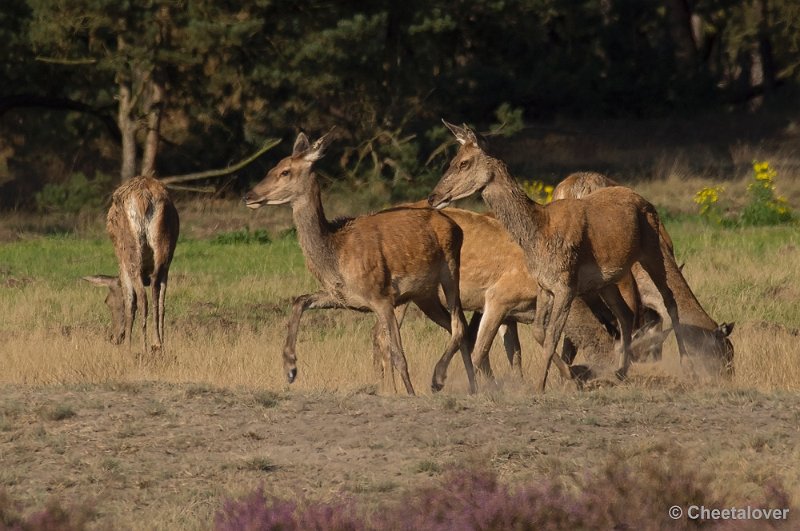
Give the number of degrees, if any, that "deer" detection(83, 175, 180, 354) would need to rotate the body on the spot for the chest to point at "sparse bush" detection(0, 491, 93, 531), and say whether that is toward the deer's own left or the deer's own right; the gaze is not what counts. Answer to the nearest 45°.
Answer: approximately 180°

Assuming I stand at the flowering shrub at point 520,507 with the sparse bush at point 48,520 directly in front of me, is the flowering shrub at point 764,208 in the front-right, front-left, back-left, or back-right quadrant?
back-right

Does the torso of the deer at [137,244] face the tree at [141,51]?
yes

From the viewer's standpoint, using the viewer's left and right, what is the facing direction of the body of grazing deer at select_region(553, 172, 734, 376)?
facing to the right of the viewer

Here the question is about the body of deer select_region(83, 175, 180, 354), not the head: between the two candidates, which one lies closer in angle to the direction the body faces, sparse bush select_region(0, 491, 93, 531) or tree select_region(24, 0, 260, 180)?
the tree

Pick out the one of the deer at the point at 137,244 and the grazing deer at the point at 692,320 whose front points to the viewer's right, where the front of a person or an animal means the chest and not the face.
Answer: the grazing deer

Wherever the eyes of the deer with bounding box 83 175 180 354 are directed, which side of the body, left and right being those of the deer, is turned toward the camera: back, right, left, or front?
back

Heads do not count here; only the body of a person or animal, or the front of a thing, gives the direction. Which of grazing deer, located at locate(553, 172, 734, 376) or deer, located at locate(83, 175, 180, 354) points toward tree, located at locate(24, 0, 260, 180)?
the deer
